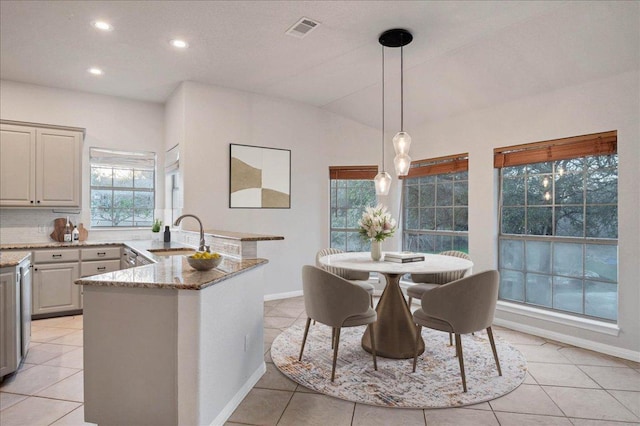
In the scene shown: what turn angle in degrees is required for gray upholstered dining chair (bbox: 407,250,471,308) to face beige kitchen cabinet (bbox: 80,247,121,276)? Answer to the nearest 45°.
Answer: approximately 45° to its right

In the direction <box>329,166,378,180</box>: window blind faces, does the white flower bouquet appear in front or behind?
in front

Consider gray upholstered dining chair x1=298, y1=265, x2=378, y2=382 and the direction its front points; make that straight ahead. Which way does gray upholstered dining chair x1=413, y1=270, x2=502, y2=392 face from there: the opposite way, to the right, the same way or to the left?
to the left

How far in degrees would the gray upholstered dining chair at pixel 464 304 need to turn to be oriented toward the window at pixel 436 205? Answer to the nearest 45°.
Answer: approximately 45° to its right

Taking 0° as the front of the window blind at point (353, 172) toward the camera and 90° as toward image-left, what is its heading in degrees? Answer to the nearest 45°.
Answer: approximately 0°

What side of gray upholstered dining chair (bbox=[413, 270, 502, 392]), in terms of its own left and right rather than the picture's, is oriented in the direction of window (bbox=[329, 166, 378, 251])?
front

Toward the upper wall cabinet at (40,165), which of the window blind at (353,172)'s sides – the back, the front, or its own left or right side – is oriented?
right

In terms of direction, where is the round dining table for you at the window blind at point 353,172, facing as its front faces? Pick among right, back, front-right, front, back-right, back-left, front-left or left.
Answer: front

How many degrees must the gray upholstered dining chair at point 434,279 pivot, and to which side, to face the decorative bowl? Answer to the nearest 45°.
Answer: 0° — it already faces it

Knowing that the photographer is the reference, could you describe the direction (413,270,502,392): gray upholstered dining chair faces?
facing away from the viewer and to the left of the viewer

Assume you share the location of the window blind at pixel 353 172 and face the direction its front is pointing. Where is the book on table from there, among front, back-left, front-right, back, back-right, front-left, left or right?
front

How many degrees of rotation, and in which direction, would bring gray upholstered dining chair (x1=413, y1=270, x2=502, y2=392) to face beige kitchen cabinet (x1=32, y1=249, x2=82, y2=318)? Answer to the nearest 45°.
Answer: approximately 45° to its left

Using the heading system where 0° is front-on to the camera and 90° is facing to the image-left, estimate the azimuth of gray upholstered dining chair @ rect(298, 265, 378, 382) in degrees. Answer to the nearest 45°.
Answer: approximately 225°

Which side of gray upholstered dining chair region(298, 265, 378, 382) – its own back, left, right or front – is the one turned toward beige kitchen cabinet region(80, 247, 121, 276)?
left

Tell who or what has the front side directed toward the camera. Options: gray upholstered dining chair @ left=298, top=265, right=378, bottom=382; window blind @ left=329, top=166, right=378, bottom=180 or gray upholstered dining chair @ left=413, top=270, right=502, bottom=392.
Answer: the window blind

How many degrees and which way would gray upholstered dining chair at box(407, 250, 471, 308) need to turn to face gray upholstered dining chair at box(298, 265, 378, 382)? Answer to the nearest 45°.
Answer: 0° — it already faces it

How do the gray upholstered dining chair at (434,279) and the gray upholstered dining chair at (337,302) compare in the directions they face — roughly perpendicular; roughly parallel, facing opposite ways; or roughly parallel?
roughly parallel, facing opposite ways

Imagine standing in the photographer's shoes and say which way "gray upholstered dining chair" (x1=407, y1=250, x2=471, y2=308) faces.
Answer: facing the viewer and to the left of the viewer

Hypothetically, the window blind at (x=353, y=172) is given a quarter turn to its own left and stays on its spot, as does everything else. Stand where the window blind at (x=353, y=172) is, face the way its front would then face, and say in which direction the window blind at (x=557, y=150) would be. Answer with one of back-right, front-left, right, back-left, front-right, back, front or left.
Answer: front-right
